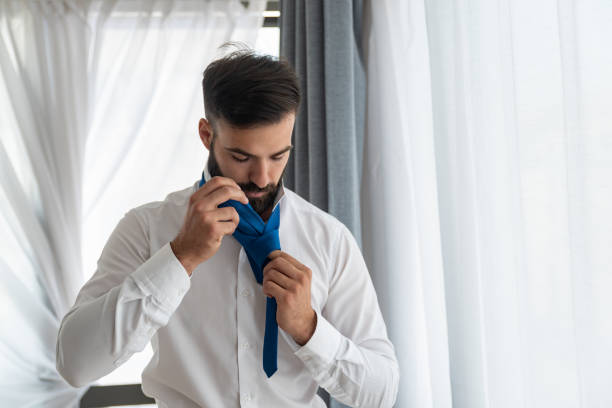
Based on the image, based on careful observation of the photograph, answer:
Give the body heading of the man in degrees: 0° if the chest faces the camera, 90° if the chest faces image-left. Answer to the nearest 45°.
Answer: approximately 0°

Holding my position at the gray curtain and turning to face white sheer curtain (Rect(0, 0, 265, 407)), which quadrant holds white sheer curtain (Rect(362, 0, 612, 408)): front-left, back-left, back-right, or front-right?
back-left

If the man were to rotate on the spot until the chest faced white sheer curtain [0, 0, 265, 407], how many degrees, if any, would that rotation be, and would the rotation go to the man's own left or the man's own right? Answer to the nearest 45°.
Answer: approximately 135° to the man's own right

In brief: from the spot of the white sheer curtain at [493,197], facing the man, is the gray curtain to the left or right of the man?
right

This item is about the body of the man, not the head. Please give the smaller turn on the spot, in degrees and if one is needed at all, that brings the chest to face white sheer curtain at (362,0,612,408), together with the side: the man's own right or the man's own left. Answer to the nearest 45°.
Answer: approximately 90° to the man's own left
